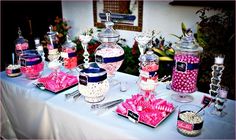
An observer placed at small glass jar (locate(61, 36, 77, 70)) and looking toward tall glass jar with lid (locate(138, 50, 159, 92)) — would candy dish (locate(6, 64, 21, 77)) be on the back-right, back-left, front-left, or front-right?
back-right

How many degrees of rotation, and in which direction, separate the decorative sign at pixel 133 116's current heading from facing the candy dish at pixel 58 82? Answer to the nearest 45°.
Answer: approximately 90° to its right

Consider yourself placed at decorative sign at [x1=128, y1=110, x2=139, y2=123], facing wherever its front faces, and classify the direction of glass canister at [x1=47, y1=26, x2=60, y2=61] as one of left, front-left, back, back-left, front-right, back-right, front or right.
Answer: right

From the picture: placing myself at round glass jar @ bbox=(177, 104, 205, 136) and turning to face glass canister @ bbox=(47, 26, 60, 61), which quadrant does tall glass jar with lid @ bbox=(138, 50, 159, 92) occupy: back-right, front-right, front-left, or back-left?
front-right

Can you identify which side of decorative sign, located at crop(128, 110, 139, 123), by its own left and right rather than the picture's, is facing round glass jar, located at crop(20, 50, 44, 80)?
right

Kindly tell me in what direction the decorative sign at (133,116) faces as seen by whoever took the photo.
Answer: facing the viewer and to the left of the viewer

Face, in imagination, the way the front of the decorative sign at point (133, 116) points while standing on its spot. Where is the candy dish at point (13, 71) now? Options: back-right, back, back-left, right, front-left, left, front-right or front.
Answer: right

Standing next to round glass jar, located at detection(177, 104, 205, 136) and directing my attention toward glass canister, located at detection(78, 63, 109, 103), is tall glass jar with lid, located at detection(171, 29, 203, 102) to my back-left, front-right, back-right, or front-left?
front-right

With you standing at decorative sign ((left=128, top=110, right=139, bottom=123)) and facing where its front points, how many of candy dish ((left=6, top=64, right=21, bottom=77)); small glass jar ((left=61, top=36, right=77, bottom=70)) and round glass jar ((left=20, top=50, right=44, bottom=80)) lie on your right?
3
